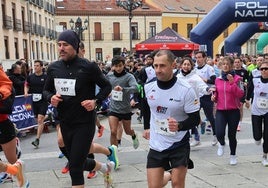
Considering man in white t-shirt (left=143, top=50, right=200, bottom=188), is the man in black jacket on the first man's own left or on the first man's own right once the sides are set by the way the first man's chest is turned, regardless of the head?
on the first man's own right

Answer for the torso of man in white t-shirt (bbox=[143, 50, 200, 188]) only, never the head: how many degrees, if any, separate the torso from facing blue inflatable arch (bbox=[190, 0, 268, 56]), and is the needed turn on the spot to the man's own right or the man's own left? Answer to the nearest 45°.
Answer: approximately 135° to the man's own right

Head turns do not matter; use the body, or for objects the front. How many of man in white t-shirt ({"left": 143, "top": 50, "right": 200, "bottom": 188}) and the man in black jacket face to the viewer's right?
0

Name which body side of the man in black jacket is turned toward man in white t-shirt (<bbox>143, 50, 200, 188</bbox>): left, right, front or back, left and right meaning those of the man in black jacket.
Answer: left

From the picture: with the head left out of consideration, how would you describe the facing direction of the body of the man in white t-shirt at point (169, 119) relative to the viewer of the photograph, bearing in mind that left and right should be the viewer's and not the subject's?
facing the viewer and to the left of the viewer

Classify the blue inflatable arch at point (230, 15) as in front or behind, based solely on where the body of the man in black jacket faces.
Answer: behind

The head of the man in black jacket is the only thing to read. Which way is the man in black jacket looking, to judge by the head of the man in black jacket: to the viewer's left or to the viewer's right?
to the viewer's left

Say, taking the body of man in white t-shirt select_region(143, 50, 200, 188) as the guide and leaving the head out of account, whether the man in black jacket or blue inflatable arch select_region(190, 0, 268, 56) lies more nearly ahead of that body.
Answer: the man in black jacket

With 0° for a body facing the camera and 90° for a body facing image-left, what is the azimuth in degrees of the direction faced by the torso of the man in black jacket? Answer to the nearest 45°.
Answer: approximately 45°
